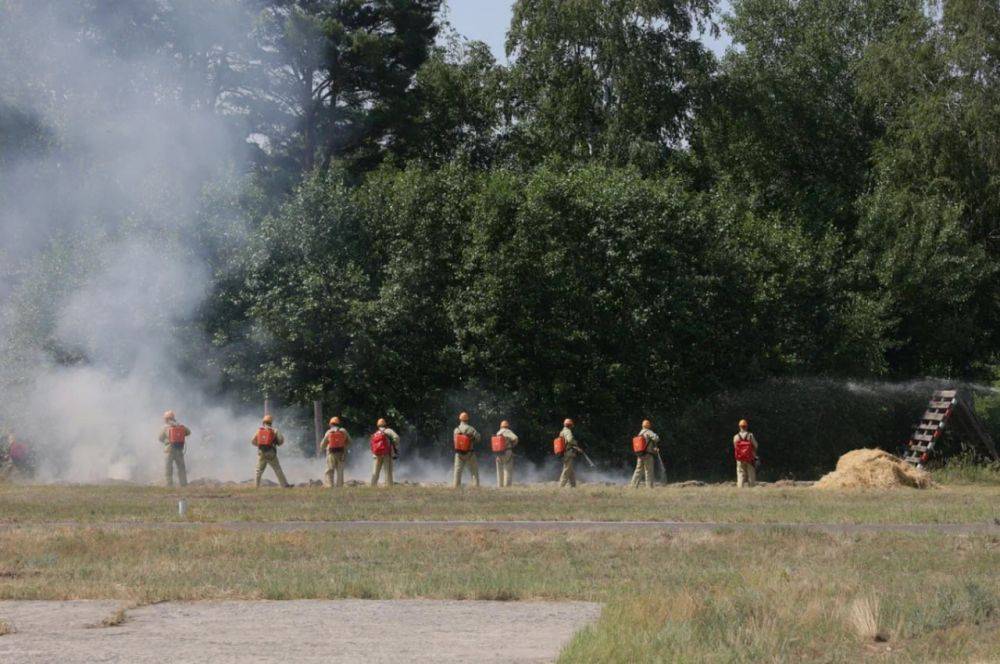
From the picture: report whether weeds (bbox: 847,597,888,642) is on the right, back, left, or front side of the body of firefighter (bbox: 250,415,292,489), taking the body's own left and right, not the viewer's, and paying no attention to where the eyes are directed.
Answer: back

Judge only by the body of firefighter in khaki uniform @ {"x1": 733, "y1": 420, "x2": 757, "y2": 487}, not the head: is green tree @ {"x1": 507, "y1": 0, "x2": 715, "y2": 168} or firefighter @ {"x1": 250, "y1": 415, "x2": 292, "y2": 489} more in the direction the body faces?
the green tree

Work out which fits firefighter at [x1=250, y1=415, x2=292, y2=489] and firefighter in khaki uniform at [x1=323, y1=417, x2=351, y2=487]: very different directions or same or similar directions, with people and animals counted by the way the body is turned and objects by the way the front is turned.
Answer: same or similar directions

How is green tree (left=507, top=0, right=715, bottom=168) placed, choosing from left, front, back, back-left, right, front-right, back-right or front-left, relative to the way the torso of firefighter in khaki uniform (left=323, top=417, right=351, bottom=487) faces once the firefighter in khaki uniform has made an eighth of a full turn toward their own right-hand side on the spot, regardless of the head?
front

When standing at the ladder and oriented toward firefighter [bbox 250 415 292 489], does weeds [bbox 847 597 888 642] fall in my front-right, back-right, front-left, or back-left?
front-left

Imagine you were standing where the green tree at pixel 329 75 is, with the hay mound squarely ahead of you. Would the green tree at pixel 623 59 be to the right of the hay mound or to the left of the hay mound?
left

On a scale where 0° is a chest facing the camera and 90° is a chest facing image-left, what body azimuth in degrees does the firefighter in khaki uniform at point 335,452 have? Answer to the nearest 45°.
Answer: approximately 180°

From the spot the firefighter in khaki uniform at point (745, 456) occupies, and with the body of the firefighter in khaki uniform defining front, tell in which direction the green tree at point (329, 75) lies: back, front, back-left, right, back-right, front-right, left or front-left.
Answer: front-left

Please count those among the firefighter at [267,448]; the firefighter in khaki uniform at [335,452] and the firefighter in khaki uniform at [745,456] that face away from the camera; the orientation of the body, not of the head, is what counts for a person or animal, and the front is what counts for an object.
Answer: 3

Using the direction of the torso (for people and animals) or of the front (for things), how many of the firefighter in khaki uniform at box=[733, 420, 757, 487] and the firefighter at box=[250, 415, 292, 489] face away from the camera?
2

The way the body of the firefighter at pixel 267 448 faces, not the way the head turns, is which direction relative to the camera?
away from the camera

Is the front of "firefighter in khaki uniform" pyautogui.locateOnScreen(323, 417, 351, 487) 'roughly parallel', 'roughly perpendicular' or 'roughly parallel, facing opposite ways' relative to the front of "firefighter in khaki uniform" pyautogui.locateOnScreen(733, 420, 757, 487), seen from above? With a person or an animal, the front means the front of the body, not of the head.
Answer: roughly parallel

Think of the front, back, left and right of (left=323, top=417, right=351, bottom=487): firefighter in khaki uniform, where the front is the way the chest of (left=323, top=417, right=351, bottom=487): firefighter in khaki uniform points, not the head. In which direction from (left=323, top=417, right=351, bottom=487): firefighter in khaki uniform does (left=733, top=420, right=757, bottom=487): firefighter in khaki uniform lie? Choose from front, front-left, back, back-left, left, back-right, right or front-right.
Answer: right

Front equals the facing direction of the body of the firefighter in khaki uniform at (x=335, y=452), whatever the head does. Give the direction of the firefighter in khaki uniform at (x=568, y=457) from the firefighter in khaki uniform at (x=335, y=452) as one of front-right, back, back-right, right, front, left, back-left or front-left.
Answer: right

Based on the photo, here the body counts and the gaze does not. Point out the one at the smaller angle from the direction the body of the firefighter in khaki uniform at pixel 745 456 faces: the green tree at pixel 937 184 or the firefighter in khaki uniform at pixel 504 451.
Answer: the green tree

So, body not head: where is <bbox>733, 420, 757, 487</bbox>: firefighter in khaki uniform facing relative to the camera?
away from the camera

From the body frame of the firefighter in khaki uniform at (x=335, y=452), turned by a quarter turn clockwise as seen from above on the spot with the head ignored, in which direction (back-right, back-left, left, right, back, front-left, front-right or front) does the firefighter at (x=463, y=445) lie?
front

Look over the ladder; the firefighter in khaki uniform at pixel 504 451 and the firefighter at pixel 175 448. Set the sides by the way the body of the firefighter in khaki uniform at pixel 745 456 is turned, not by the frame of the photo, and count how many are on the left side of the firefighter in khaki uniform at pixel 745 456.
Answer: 2
